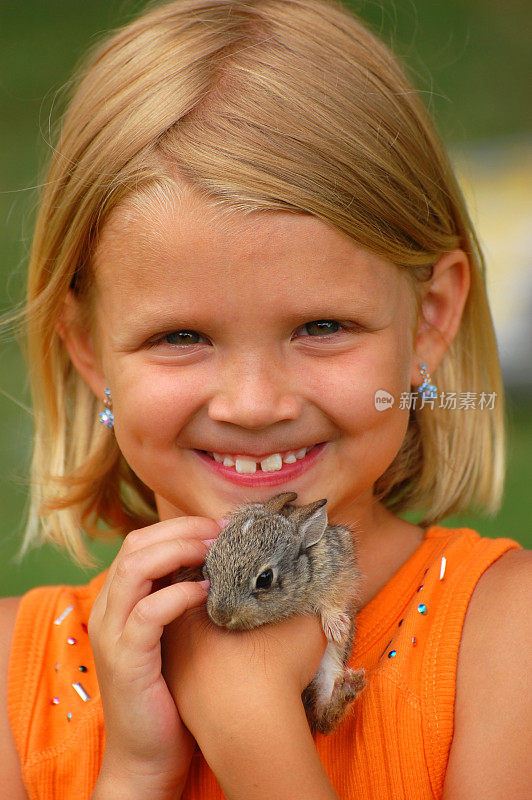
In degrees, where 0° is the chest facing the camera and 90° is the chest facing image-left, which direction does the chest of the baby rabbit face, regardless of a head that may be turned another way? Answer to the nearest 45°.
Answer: approximately 45°

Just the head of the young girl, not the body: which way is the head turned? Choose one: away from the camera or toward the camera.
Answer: toward the camera

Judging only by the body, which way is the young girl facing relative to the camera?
toward the camera
